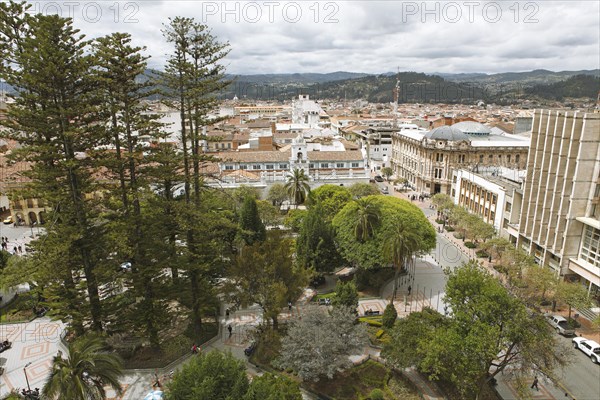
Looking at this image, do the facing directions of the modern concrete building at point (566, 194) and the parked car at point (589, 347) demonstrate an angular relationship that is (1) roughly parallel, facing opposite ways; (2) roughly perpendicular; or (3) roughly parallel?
roughly perpendicular

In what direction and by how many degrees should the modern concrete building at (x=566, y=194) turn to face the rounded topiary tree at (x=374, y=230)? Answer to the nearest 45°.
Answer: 0° — it already faces it

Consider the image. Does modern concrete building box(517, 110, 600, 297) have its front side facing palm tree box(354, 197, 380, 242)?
yes

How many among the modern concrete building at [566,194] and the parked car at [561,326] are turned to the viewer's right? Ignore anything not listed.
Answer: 0

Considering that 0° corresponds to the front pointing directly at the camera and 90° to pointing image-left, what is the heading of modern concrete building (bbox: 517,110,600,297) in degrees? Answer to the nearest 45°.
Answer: approximately 45°

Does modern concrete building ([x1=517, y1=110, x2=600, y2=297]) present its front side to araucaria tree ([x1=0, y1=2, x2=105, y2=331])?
yes
